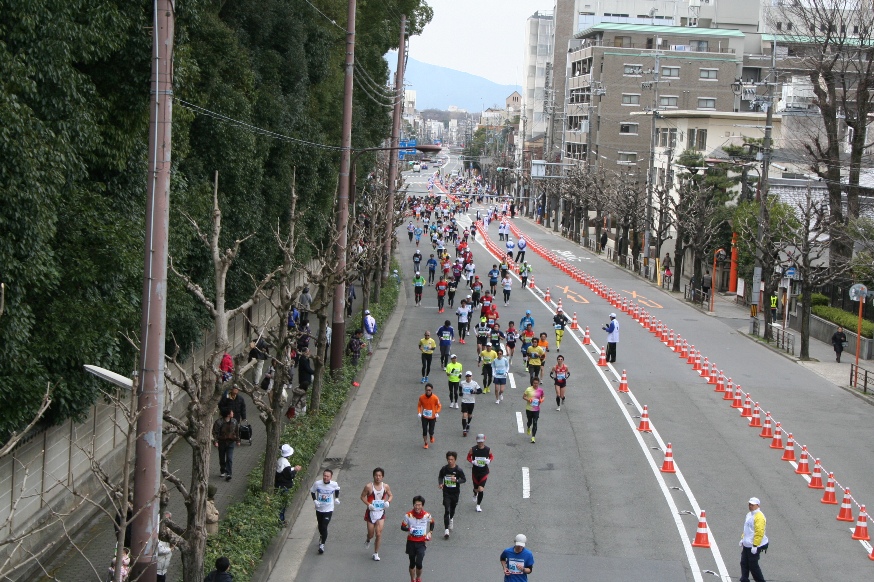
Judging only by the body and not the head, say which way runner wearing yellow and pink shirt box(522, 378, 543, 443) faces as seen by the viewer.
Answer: toward the camera

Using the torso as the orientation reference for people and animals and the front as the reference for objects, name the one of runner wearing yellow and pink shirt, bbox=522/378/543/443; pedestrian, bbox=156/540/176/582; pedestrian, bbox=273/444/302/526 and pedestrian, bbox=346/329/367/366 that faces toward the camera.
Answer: the runner wearing yellow and pink shirt

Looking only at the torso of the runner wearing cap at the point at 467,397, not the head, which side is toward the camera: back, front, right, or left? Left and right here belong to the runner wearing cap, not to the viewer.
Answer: front

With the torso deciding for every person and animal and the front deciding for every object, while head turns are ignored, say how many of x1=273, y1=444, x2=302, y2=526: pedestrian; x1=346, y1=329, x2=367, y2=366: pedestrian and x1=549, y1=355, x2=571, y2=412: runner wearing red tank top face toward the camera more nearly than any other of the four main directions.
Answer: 1

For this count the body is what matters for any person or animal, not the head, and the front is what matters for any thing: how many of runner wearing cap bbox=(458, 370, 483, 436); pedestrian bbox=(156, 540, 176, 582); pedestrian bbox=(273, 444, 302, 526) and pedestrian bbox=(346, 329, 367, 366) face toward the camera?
1

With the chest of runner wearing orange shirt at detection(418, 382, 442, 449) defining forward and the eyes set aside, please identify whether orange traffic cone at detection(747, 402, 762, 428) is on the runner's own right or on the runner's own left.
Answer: on the runner's own left

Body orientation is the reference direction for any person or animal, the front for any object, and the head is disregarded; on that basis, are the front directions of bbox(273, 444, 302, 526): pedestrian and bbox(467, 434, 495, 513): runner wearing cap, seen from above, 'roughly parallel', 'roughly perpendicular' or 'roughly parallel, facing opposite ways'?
roughly perpendicular

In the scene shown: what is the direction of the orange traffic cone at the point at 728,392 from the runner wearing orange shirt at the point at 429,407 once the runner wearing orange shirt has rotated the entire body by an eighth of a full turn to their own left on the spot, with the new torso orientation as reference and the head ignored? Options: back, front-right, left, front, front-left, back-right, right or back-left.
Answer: left

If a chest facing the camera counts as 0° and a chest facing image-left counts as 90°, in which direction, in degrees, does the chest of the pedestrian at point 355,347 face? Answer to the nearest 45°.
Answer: approximately 270°

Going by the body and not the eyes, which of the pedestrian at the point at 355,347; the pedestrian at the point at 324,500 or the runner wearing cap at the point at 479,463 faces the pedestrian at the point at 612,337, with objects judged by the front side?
the pedestrian at the point at 355,347

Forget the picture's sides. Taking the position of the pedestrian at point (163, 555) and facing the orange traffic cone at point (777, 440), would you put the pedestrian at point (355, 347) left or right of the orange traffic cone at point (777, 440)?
left

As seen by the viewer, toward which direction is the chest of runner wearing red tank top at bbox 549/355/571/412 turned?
toward the camera

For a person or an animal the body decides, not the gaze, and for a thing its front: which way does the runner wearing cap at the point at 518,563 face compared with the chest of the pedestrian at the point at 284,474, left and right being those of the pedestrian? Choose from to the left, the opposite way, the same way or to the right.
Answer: to the right

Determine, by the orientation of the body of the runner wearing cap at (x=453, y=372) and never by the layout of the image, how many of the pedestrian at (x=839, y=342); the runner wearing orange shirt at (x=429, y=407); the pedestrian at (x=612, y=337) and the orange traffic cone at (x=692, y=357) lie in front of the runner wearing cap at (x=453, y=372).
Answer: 1

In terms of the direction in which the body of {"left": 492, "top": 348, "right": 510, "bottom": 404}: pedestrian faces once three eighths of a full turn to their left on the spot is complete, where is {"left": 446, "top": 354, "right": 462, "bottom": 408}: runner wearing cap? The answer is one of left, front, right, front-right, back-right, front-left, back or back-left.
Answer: back

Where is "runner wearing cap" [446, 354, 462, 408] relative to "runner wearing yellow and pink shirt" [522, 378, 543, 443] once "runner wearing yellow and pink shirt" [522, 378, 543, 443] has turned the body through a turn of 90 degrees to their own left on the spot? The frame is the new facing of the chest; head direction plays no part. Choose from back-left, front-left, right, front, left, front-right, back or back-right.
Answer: back-left
